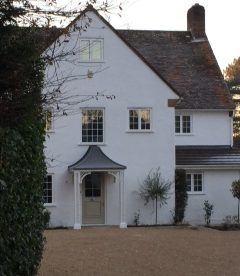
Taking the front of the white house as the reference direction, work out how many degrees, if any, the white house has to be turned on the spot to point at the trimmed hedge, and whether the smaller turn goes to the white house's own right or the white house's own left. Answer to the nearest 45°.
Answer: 0° — it already faces it

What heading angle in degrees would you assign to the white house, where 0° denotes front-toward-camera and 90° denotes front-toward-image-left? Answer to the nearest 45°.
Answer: approximately 0°
